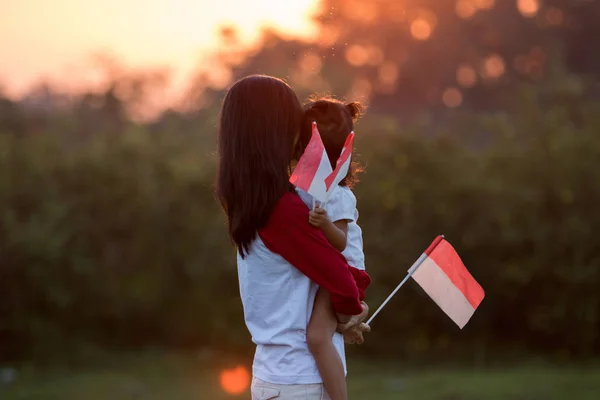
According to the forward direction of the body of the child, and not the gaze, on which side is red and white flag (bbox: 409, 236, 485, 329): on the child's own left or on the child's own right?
on the child's own right

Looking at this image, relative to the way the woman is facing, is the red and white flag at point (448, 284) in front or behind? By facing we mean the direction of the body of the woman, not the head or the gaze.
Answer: in front

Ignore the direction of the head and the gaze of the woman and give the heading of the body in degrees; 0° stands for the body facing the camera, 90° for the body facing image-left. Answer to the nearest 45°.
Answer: approximately 225°

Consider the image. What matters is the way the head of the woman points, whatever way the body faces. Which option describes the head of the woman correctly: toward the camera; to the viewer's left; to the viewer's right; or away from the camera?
away from the camera
